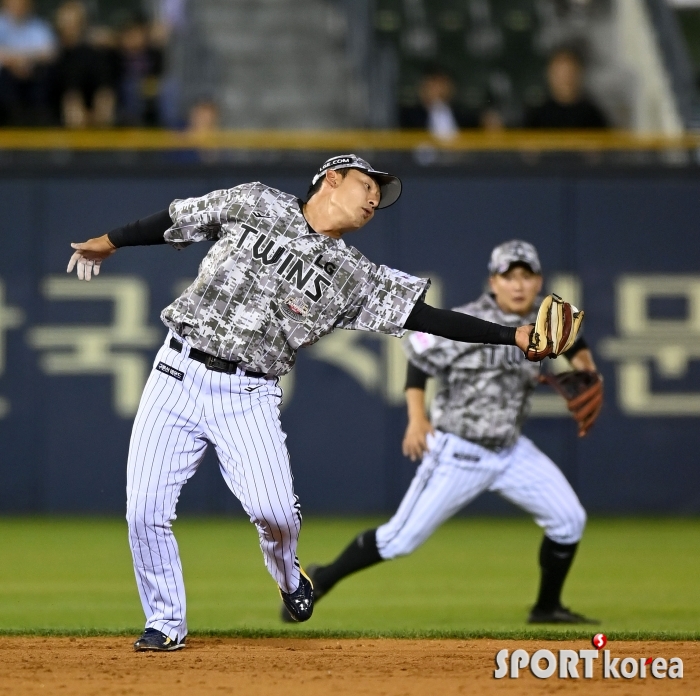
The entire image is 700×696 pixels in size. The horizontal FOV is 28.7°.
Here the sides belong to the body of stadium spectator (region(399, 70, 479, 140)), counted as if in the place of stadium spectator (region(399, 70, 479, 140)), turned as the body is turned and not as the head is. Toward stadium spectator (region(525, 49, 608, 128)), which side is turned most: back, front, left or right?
left

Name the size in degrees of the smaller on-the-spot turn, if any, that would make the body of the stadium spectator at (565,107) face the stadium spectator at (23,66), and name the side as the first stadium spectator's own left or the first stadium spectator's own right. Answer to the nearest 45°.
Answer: approximately 90° to the first stadium spectator's own right

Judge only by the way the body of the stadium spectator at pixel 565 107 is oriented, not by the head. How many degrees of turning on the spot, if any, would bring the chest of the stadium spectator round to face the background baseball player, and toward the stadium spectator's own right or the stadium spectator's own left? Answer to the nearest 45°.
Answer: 0° — they already face them

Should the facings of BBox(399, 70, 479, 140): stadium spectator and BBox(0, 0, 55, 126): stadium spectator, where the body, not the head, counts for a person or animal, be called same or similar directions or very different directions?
same or similar directions

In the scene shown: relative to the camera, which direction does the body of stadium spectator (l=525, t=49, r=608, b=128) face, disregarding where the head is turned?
toward the camera

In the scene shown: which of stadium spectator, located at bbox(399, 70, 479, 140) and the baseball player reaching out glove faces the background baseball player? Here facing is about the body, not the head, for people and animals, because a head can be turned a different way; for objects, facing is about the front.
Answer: the stadium spectator

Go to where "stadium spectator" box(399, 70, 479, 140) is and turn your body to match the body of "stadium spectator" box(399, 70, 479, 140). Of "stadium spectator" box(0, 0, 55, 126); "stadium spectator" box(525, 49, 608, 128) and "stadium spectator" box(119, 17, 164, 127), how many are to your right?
2

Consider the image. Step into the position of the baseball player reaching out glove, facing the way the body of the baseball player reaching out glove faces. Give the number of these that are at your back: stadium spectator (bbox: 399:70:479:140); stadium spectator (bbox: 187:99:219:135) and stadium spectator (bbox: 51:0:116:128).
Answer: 3

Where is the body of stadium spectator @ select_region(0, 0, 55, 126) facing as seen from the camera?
toward the camera

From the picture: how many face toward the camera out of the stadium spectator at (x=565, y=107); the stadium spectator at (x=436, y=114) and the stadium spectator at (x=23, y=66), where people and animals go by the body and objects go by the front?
3

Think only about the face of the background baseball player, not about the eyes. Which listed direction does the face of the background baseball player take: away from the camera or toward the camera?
toward the camera

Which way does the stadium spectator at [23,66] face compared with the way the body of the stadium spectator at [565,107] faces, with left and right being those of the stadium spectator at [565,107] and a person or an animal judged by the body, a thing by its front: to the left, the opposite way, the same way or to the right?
the same way

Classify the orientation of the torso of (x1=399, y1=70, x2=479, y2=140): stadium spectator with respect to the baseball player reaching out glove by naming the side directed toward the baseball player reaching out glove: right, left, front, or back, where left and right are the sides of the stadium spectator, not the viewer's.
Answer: front

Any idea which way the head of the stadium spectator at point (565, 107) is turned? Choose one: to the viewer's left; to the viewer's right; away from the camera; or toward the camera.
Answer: toward the camera

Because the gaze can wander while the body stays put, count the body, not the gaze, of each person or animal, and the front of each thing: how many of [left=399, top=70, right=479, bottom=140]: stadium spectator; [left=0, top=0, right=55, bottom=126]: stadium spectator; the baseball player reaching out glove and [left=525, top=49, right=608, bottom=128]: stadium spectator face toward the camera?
4

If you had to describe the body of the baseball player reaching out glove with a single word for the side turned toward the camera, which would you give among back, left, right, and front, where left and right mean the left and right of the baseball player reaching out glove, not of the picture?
front

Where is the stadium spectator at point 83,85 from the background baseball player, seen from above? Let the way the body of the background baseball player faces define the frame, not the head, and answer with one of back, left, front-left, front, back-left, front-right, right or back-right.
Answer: back
